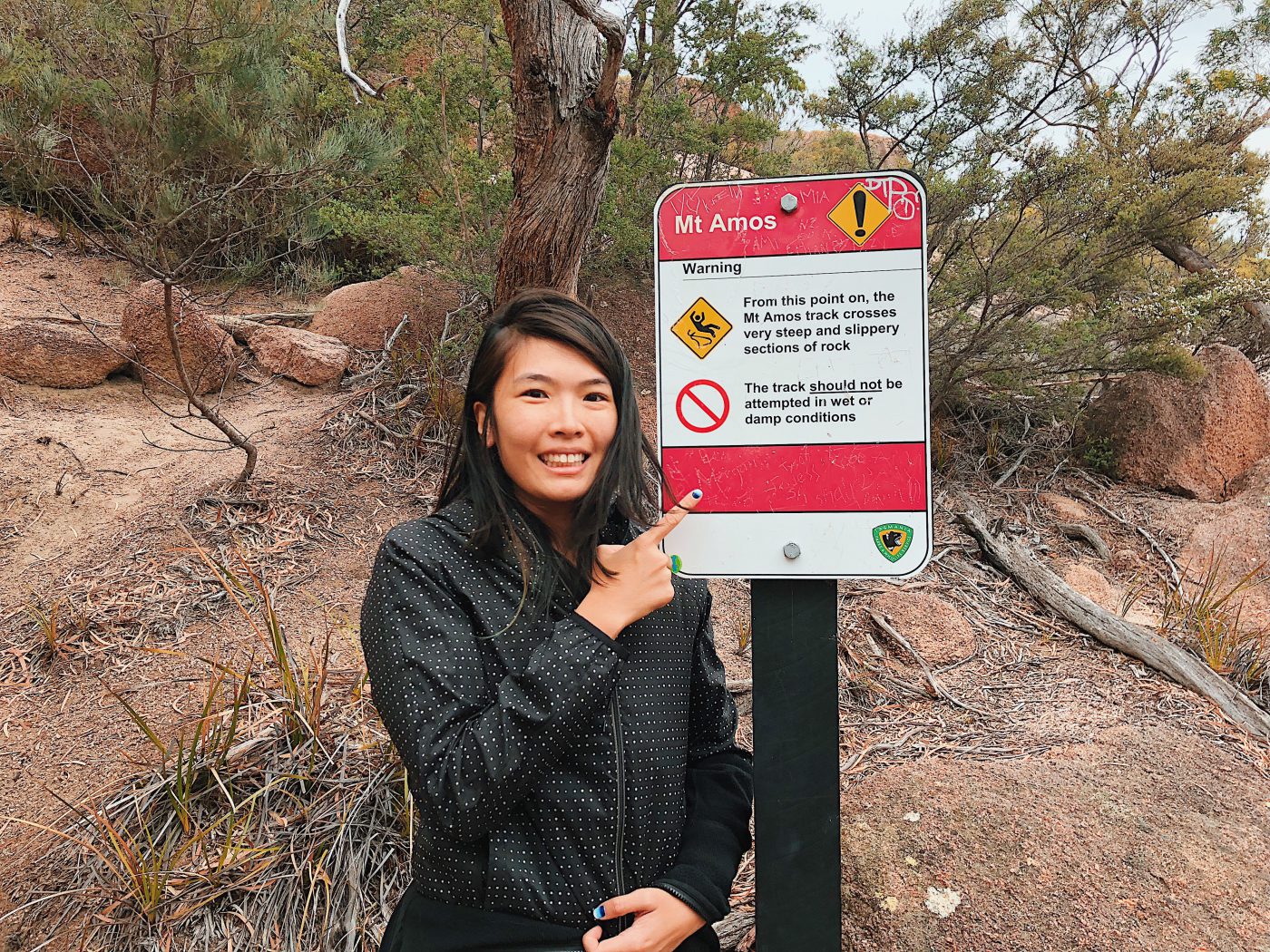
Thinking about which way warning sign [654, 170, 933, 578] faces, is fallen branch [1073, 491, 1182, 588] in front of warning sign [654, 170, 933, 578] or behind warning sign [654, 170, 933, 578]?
behind

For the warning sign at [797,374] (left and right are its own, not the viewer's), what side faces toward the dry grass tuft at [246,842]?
right

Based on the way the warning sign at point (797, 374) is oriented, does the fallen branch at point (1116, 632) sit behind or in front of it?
behind

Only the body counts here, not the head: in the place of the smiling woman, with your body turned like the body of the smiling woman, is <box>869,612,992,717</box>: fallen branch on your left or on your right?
on your left

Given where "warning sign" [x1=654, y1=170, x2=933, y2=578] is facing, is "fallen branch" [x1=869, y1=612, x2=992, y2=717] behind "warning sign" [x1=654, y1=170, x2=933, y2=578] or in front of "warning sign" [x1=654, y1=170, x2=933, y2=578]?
behind

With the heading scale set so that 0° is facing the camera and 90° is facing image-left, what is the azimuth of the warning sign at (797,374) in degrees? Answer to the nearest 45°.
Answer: approximately 0°

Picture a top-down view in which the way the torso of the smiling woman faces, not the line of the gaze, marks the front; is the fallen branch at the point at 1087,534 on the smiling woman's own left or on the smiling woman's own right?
on the smiling woman's own left
